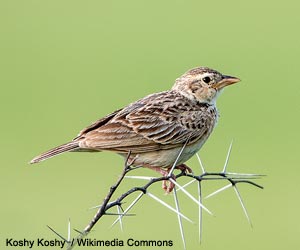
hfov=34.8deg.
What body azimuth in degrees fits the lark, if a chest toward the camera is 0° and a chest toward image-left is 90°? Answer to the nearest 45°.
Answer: approximately 270°
